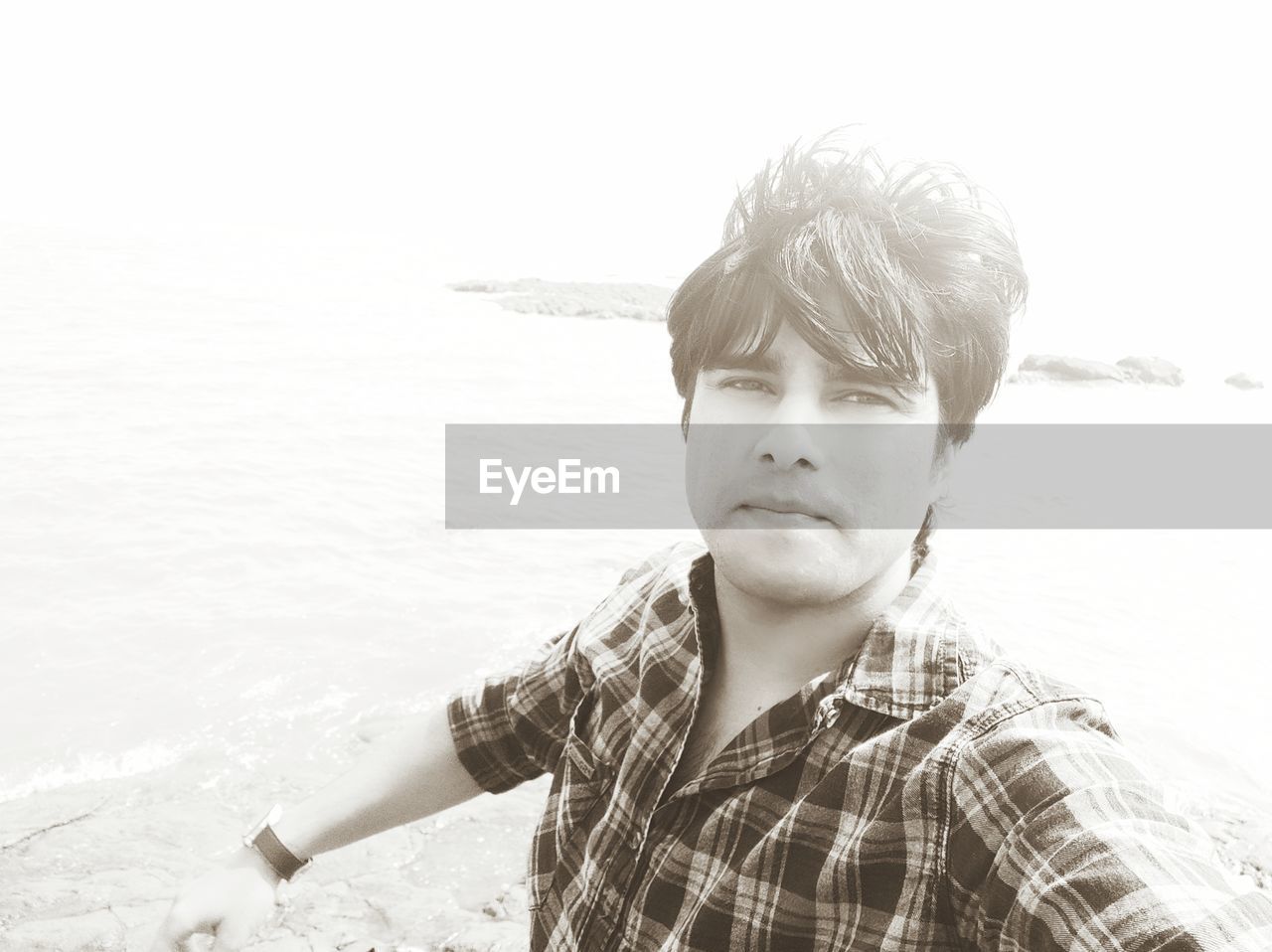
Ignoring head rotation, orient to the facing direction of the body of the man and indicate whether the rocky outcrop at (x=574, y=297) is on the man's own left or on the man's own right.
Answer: on the man's own right

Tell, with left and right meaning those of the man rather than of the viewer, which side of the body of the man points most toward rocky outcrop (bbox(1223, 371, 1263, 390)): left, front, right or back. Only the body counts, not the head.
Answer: back

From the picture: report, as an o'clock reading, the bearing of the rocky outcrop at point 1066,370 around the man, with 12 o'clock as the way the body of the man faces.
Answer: The rocky outcrop is roughly at 5 o'clock from the man.

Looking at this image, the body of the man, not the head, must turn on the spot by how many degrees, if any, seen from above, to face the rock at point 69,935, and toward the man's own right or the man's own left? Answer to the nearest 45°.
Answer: approximately 90° to the man's own right

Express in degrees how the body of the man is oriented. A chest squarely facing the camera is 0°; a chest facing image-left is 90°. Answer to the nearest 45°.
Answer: approximately 45°
